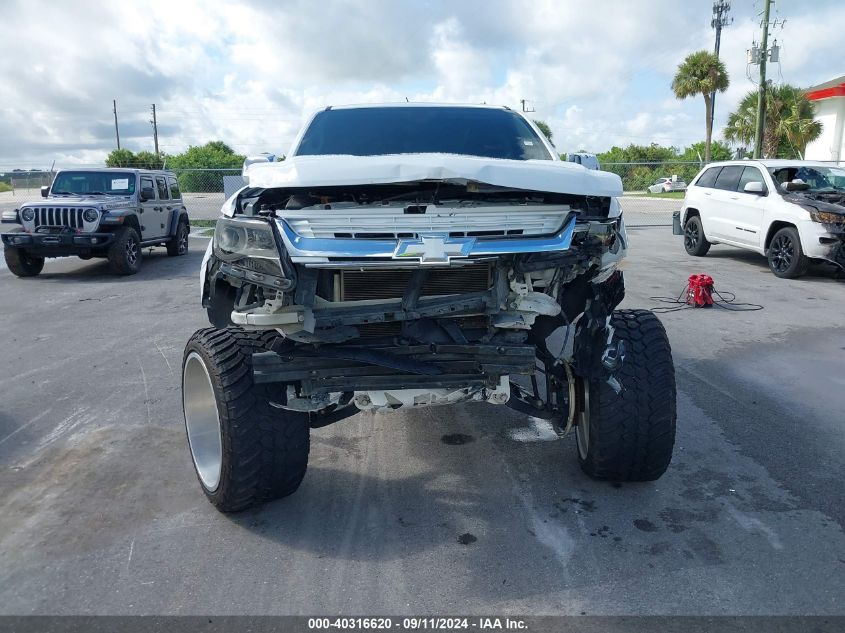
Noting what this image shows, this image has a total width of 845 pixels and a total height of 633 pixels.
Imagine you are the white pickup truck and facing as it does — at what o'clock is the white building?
The white building is roughly at 7 o'clock from the white pickup truck.

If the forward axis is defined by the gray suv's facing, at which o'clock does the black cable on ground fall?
The black cable on ground is roughly at 9 o'clock from the gray suv.

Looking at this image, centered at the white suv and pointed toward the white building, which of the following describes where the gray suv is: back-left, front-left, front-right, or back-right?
back-left

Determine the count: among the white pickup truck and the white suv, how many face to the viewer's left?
0

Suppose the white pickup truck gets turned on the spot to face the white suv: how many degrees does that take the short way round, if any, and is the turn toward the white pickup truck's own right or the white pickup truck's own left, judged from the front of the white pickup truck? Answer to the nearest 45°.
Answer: approximately 135° to the white pickup truck's own left

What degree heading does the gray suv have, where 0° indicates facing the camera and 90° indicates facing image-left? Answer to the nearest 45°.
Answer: approximately 45°

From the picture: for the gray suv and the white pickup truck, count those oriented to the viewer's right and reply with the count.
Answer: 0

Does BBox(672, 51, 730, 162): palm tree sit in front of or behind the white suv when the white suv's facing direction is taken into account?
behind
